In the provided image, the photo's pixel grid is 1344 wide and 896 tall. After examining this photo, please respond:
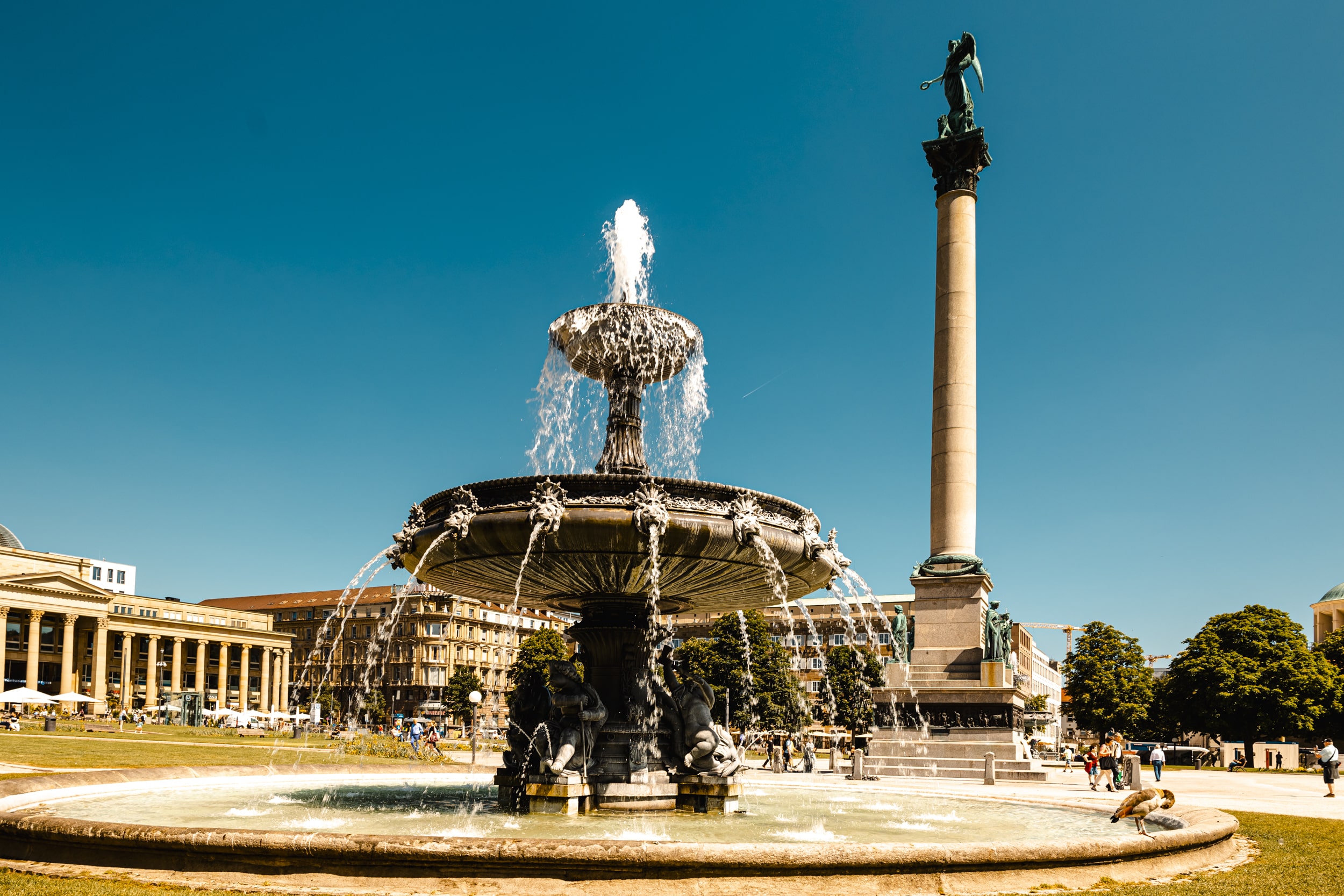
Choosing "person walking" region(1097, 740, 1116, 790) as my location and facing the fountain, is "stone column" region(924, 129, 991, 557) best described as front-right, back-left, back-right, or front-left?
back-right
